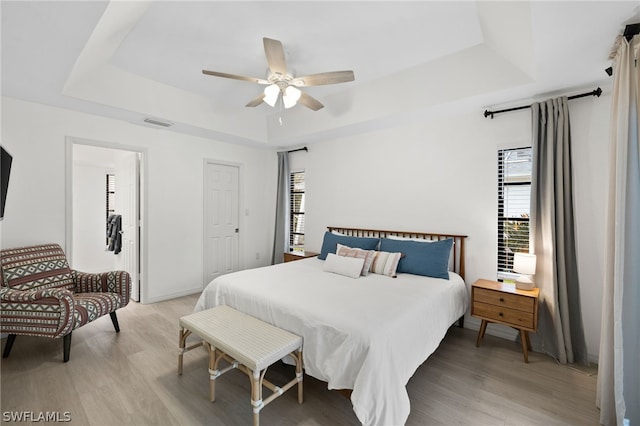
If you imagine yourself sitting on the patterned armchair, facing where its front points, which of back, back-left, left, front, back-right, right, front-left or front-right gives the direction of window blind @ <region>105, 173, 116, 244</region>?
back-left

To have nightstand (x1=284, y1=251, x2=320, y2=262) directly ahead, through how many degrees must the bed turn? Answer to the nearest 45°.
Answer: approximately 135° to its right

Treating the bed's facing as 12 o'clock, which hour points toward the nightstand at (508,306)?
The nightstand is roughly at 7 o'clock from the bed.

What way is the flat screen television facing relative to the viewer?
to the viewer's right

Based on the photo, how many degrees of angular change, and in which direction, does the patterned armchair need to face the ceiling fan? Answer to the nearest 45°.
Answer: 0° — it already faces it

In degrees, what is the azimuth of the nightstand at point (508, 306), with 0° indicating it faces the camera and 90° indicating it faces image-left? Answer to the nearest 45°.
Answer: approximately 45°

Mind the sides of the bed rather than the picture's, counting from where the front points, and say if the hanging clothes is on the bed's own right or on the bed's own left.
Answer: on the bed's own right

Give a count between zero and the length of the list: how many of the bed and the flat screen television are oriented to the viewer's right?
1
